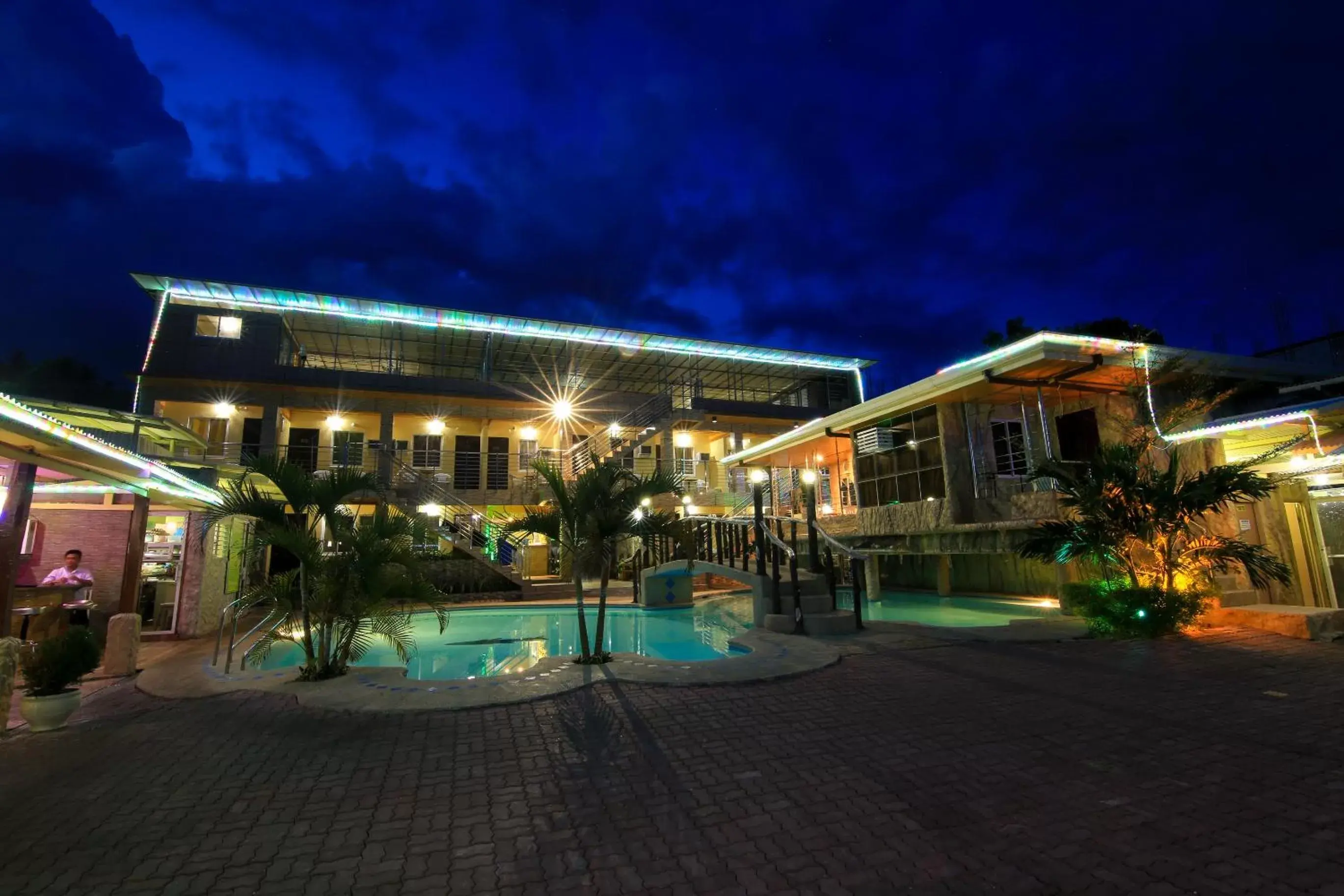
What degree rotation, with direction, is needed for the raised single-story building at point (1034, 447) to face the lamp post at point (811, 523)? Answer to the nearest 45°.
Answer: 0° — it already faces it

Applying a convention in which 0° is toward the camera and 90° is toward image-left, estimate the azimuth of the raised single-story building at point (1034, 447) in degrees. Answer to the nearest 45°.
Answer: approximately 45°

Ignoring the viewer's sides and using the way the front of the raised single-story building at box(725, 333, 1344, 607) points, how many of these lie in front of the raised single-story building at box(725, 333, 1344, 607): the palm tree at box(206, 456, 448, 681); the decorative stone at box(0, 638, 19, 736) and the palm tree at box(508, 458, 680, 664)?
3

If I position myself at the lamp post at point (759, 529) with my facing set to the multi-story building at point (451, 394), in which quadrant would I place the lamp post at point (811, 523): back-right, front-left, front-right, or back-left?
back-right

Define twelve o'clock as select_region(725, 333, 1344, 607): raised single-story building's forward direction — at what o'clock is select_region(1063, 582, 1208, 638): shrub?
The shrub is roughly at 10 o'clock from the raised single-story building.

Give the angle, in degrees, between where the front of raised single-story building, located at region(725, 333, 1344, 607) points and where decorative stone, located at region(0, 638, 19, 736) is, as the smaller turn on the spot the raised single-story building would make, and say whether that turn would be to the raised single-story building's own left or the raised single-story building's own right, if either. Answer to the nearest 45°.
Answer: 0° — it already faces it

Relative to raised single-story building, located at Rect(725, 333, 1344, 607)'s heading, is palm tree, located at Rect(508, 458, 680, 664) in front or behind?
in front

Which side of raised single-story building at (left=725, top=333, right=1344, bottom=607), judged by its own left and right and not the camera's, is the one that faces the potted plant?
front

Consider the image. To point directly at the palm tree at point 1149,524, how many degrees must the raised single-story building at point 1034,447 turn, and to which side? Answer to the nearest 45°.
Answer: approximately 45° to its left

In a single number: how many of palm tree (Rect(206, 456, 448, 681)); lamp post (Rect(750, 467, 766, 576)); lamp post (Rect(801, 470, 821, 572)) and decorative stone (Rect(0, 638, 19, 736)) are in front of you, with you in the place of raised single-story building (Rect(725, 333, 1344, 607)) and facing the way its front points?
4

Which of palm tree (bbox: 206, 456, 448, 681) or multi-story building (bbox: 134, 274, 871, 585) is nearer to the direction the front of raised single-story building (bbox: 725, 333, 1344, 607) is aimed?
the palm tree
